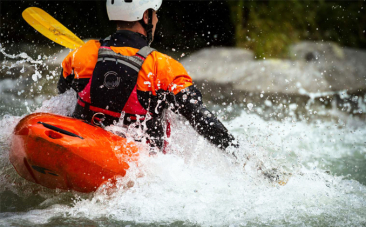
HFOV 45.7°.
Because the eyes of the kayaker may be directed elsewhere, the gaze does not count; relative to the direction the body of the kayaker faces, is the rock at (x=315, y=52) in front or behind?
in front
